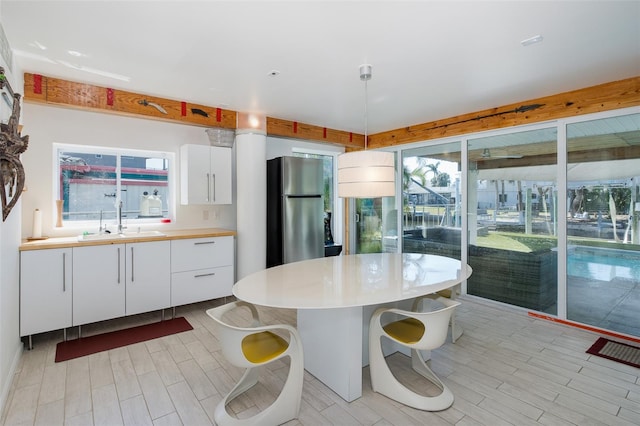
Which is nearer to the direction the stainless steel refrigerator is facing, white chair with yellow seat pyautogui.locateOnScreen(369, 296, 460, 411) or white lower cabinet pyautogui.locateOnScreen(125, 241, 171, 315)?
the white chair with yellow seat

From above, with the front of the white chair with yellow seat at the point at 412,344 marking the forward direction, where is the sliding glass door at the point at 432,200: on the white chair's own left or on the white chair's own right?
on the white chair's own right

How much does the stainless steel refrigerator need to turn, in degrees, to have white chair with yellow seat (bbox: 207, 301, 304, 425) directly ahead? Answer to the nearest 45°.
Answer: approximately 45° to its right

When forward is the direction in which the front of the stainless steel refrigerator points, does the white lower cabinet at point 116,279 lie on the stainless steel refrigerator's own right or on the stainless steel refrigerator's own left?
on the stainless steel refrigerator's own right

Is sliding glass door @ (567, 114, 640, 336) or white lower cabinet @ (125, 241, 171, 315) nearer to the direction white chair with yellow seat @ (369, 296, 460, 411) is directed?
the white lower cabinet

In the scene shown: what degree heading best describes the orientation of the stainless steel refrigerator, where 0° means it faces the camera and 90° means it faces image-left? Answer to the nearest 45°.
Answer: approximately 315°

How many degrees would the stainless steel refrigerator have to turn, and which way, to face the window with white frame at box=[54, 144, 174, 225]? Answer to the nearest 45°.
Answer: approximately 135° to its right
